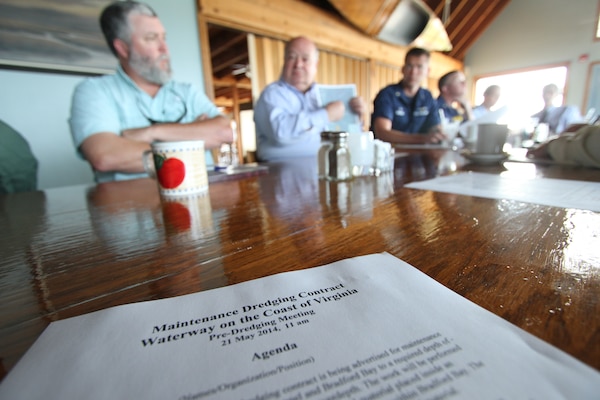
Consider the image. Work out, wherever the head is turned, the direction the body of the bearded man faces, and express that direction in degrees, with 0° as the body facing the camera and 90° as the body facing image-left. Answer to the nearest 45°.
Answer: approximately 315°

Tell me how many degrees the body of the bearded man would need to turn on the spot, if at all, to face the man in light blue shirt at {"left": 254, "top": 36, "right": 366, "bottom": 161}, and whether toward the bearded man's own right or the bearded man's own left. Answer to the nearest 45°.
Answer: approximately 45° to the bearded man's own left

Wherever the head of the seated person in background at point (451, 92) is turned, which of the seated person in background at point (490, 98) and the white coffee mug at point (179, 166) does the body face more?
the white coffee mug

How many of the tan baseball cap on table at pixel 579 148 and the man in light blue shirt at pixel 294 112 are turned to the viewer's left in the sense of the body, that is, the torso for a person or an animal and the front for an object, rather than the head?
1

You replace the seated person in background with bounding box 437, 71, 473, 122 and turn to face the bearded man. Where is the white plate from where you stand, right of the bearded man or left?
left

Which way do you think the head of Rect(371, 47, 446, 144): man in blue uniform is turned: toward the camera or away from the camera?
toward the camera

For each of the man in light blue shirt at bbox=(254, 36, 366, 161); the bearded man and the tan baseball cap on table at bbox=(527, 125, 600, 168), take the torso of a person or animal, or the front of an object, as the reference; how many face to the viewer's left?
1
